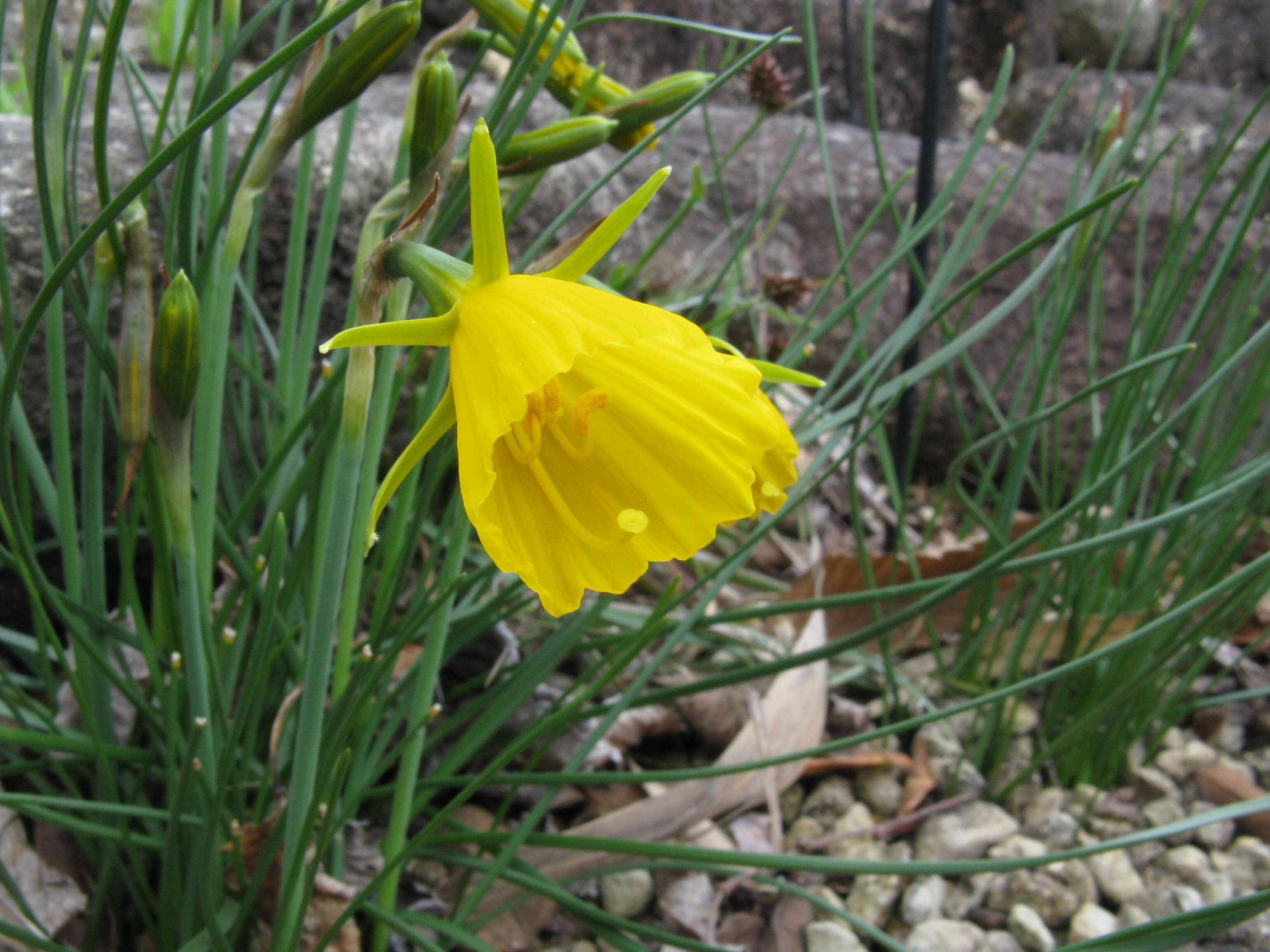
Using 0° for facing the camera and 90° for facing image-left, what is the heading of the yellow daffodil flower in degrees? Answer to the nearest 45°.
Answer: approximately 315°

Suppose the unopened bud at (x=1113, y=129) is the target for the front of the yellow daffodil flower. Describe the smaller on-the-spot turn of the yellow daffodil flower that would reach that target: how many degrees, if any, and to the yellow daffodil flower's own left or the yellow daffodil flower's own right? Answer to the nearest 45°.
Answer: approximately 90° to the yellow daffodil flower's own left

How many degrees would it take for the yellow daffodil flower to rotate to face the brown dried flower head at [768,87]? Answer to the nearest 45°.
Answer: approximately 135° to its left

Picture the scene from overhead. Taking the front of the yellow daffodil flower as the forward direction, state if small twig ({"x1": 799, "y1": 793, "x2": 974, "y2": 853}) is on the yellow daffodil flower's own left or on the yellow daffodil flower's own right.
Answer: on the yellow daffodil flower's own left
